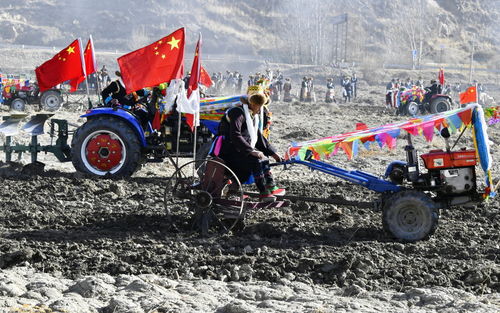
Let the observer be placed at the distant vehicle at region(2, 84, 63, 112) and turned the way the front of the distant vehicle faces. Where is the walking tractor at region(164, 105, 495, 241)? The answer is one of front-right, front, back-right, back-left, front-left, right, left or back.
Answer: left

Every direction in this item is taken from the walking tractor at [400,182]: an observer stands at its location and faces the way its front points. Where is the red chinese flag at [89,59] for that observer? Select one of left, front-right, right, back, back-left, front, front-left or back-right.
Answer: back-left

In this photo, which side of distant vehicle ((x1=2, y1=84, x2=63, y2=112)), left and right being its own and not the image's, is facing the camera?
left

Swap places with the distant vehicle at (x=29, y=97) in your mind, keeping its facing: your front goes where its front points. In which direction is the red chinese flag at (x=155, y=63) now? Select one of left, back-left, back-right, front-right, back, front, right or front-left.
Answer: left

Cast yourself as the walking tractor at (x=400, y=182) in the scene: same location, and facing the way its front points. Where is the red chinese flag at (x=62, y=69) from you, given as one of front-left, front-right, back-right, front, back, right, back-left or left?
back-left

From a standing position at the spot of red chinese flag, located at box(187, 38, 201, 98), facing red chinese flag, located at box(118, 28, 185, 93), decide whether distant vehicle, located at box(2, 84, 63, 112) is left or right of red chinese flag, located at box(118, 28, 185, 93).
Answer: right

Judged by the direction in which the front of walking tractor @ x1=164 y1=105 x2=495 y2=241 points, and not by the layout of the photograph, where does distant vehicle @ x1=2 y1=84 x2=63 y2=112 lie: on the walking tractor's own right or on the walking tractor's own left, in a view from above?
on the walking tractor's own left

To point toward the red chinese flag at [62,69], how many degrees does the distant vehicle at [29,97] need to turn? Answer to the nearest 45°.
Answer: approximately 90° to its left

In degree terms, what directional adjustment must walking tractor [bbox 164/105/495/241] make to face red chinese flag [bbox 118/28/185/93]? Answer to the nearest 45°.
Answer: approximately 180°

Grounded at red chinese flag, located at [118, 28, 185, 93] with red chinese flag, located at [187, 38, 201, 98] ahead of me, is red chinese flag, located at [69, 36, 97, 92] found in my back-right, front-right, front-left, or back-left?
back-left

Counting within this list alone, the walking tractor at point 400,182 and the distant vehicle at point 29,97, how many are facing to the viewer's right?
1

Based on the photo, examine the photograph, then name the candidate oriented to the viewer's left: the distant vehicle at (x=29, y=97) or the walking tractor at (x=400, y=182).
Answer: the distant vehicle

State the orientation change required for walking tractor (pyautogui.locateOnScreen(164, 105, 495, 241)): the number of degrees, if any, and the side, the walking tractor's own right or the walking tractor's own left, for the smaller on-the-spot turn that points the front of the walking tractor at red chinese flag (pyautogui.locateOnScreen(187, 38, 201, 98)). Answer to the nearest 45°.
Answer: approximately 180°

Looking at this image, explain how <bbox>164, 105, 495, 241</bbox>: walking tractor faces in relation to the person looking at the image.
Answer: facing to the right of the viewer
